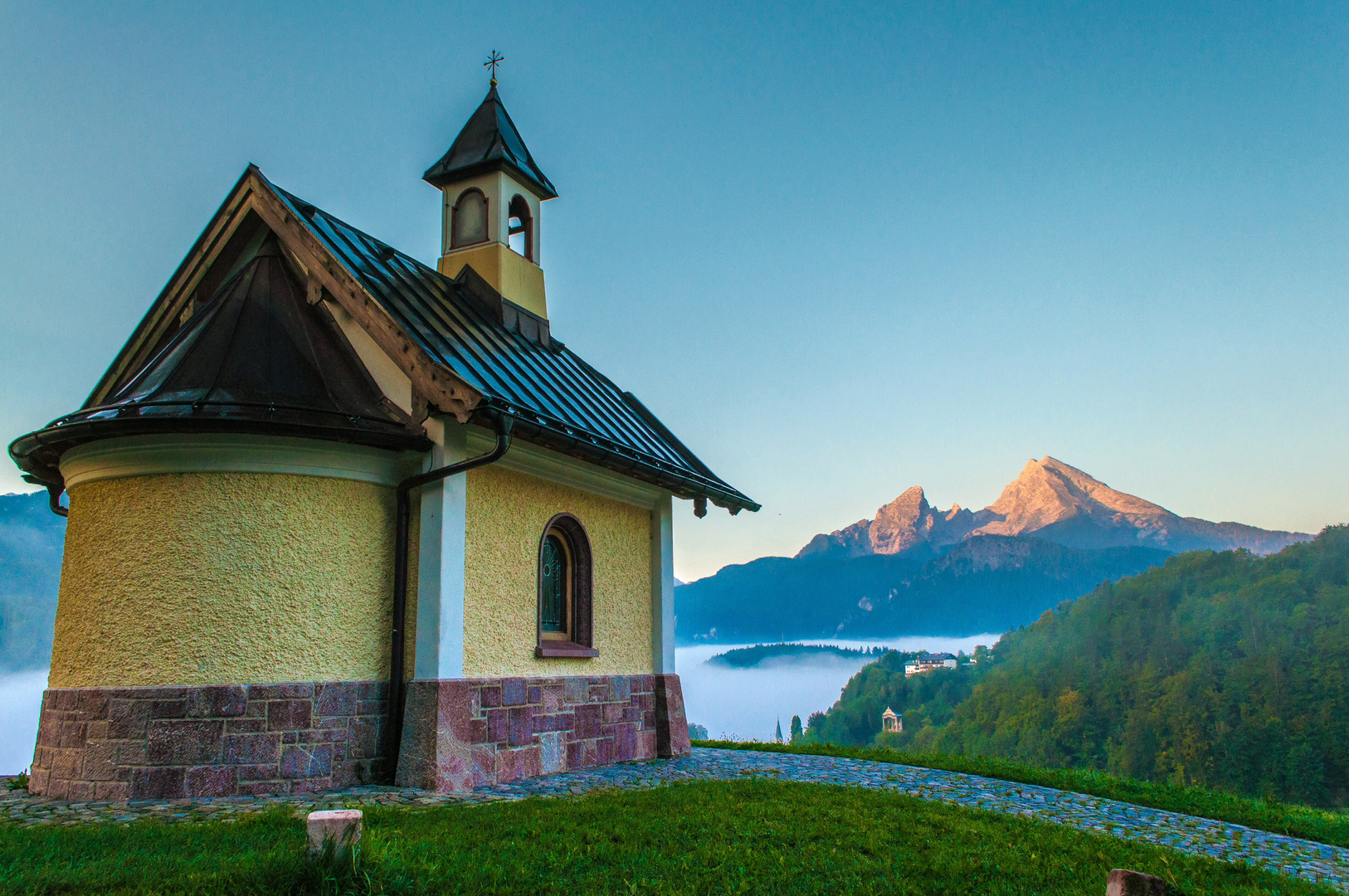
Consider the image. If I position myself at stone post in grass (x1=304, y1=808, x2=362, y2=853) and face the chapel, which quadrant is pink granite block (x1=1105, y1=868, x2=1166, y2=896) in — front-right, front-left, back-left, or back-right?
back-right

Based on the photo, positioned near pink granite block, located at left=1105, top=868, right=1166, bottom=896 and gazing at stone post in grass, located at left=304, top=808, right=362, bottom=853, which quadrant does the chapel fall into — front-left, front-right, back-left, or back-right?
front-right

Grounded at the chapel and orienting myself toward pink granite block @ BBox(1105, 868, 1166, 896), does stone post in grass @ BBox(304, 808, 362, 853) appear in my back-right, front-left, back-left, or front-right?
front-right

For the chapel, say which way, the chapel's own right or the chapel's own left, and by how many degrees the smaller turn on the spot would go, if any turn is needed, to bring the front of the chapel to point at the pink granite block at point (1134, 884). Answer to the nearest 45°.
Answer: approximately 90° to the chapel's own right

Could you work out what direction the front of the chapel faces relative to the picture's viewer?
facing away from the viewer and to the right of the viewer

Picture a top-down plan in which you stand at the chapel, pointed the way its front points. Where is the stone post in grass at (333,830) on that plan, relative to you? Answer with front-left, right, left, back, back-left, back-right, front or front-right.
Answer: back-right
